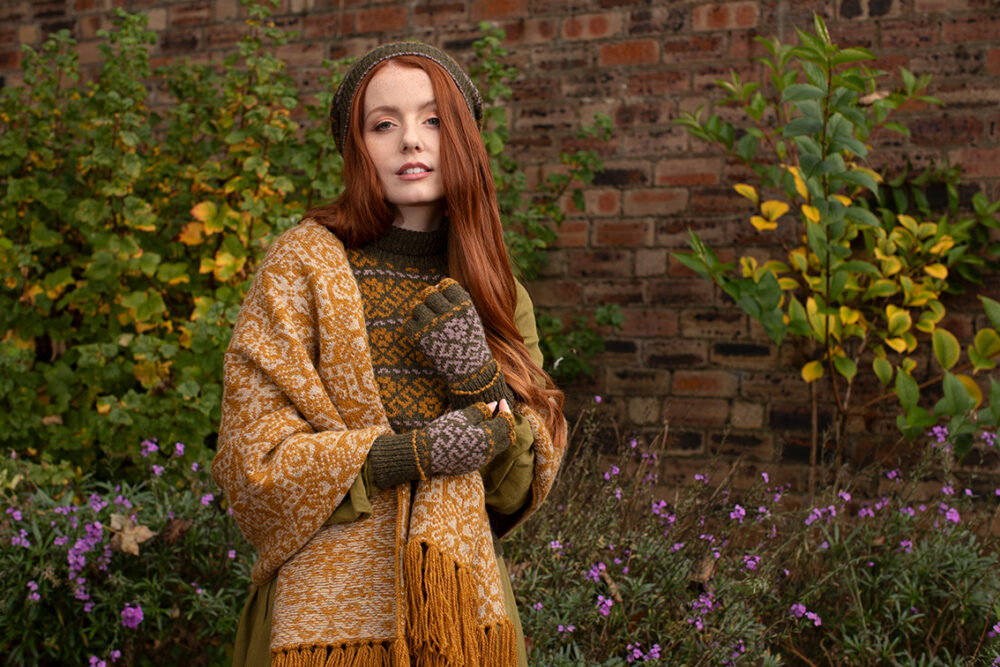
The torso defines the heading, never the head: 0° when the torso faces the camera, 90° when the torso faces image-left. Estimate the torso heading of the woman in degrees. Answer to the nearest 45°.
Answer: approximately 315°

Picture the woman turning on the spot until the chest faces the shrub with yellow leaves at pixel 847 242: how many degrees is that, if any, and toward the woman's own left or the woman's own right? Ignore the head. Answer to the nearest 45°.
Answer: approximately 90° to the woman's own left

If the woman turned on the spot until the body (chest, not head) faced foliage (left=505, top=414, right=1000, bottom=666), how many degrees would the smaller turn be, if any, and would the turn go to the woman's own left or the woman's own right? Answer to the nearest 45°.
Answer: approximately 90° to the woman's own left

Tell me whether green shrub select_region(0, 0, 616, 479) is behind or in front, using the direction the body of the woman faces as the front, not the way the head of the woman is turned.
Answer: behind
